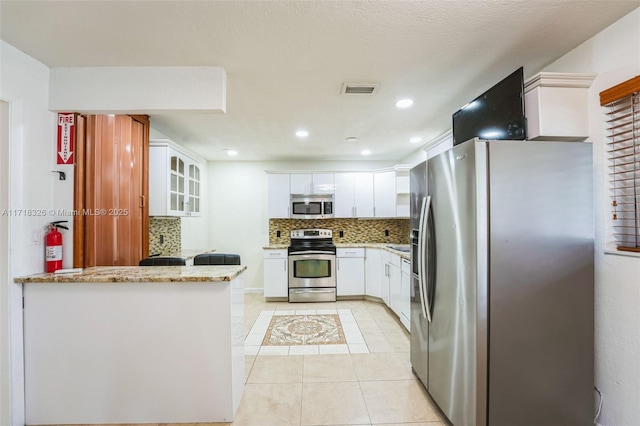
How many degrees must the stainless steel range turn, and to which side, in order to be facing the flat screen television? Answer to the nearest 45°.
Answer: approximately 45° to its left

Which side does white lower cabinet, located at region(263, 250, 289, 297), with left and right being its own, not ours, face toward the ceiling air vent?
front

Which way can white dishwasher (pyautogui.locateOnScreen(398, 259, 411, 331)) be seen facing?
to the viewer's left

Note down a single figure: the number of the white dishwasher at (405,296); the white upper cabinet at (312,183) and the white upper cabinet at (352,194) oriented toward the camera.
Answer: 2

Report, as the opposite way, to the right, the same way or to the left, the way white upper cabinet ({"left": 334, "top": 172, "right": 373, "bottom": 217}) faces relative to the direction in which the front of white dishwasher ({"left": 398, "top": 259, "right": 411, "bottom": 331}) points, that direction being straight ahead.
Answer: to the left

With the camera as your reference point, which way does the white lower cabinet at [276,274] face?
facing the viewer

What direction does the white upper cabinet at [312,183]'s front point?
toward the camera

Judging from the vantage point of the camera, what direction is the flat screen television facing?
facing the viewer and to the left of the viewer

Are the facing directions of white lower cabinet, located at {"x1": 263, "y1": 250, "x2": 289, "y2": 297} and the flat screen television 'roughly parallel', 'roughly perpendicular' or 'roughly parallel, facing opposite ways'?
roughly perpendicular

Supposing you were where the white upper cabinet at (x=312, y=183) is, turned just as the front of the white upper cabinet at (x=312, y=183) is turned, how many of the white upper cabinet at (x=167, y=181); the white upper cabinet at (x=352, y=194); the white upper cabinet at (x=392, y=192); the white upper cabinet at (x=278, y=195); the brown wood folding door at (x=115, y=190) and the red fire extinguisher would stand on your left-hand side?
2

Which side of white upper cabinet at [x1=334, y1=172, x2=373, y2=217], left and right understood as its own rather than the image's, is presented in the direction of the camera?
front

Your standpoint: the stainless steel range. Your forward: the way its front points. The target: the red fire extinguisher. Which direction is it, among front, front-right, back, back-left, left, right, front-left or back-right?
front-right

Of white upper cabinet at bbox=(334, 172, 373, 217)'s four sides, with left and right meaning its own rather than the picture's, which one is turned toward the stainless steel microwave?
right

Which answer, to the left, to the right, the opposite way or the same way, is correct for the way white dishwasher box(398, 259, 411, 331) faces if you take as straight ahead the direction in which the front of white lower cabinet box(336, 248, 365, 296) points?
to the right

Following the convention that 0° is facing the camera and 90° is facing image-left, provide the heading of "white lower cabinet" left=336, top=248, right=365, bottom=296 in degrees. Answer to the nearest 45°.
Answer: approximately 0°

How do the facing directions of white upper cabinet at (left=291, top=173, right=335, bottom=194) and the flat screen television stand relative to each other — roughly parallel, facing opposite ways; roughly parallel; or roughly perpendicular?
roughly perpendicular

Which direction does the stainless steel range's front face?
toward the camera
